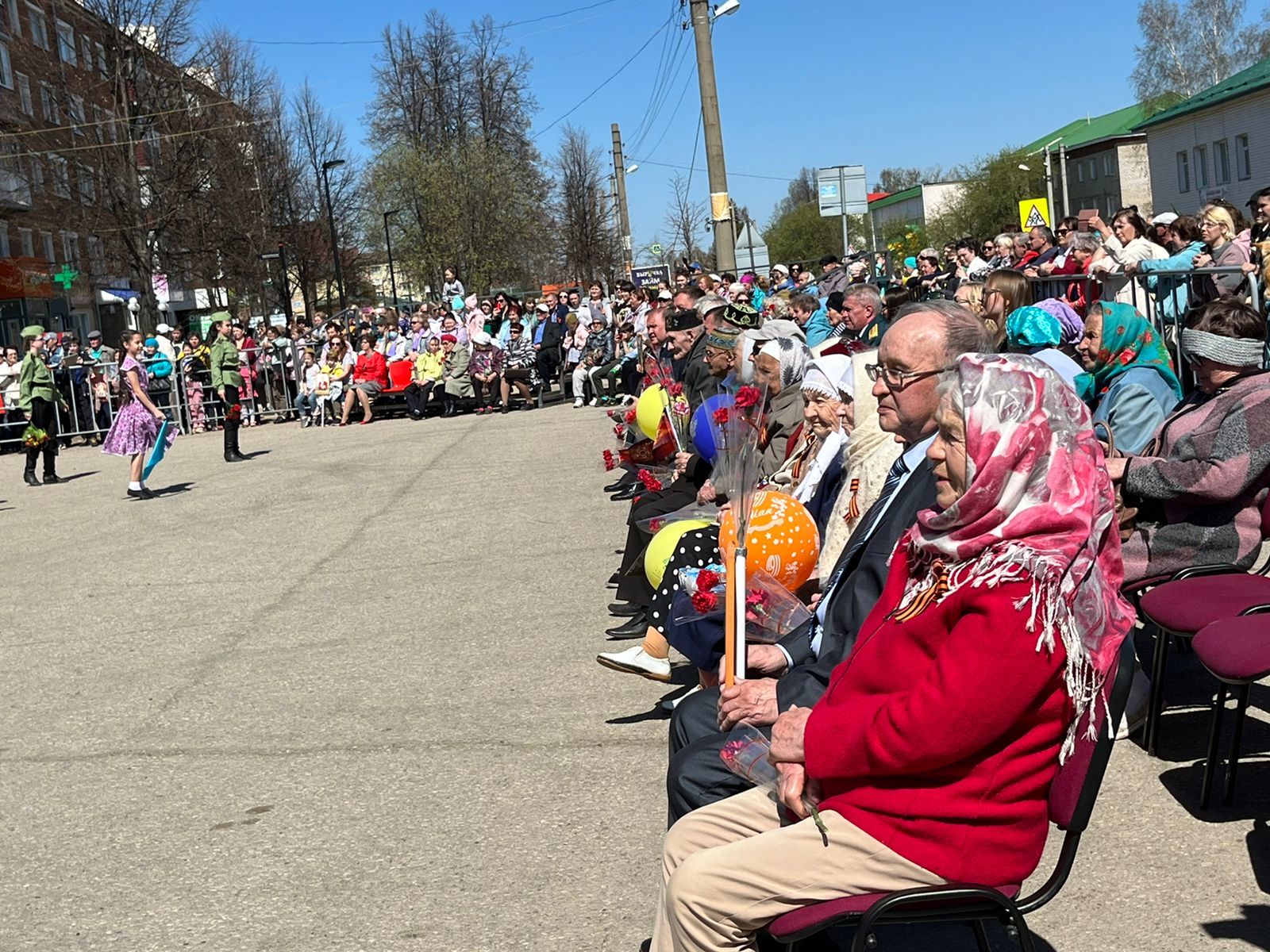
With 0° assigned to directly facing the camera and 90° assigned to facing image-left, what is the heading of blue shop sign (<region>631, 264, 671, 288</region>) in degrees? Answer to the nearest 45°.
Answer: approximately 0°

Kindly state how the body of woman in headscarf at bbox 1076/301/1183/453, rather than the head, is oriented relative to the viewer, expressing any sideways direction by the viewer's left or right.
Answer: facing to the left of the viewer

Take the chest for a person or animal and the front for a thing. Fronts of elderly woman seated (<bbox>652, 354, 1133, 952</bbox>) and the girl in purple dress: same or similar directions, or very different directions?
very different directions

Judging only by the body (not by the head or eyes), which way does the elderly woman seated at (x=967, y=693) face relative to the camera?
to the viewer's left

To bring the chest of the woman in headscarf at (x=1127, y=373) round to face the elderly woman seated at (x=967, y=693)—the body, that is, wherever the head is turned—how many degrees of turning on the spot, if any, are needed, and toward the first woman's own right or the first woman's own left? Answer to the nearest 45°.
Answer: approximately 90° to the first woman's own left

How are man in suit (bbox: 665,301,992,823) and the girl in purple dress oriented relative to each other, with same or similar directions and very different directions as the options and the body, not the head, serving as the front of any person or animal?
very different directions

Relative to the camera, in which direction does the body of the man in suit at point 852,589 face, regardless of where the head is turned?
to the viewer's left

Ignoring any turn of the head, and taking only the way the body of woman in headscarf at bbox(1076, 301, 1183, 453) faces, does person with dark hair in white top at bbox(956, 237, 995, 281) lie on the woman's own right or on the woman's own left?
on the woman's own right
